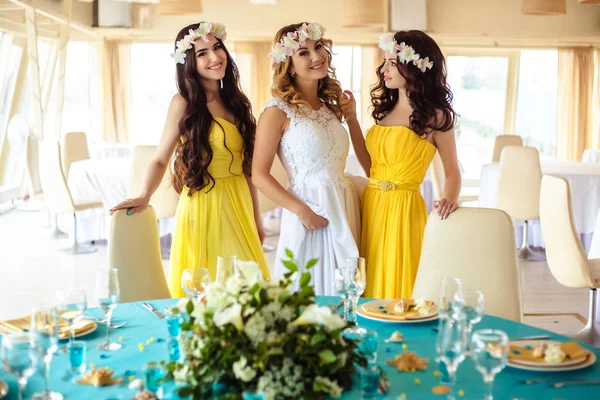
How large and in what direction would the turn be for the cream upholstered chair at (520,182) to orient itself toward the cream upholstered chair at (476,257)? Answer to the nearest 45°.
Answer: approximately 180°

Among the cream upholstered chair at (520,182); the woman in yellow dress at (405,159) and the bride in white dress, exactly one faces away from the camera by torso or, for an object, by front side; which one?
the cream upholstered chair

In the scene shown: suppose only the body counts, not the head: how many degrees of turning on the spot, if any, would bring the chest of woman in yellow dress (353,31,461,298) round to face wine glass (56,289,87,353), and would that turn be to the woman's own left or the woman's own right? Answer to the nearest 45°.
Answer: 0° — they already face it

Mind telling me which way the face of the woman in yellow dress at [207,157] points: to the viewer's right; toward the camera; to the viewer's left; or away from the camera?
toward the camera

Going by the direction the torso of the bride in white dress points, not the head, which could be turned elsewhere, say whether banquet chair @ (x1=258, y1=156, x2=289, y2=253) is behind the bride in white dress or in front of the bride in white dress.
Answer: behind

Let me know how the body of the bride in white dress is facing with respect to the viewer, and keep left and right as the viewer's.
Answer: facing the viewer and to the right of the viewer

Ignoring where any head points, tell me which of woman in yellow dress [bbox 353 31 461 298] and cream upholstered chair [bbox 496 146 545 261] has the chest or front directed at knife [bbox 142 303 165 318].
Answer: the woman in yellow dress

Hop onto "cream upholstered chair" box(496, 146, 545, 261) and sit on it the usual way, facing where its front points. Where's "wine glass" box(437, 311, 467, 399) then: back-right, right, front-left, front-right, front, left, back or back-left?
back

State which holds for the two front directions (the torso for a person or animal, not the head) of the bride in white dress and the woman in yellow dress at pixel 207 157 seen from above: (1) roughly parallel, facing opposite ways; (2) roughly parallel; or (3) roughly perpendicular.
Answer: roughly parallel

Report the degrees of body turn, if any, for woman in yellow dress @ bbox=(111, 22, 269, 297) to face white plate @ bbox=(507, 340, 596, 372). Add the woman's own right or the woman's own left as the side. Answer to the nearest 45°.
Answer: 0° — they already face it

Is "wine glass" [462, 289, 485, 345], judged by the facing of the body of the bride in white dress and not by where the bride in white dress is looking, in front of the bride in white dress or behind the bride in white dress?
in front

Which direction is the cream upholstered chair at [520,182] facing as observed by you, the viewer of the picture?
facing away from the viewer

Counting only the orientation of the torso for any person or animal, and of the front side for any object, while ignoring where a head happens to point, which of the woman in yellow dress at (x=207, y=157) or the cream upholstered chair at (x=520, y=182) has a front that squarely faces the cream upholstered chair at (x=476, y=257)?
the woman in yellow dress

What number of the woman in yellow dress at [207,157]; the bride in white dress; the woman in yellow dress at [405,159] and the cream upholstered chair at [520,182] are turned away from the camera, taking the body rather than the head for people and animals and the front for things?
1

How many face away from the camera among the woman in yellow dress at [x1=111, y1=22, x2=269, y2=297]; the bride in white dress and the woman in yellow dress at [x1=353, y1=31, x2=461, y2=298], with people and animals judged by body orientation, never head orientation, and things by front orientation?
0

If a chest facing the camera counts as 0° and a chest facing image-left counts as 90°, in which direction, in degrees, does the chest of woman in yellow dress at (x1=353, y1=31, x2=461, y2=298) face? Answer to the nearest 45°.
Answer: approximately 45°

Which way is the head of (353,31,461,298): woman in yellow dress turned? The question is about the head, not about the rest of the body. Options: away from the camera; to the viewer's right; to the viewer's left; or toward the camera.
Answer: to the viewer's left

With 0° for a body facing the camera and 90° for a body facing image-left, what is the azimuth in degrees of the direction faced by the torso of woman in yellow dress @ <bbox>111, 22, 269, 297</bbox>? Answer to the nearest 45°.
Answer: approximately 315°
